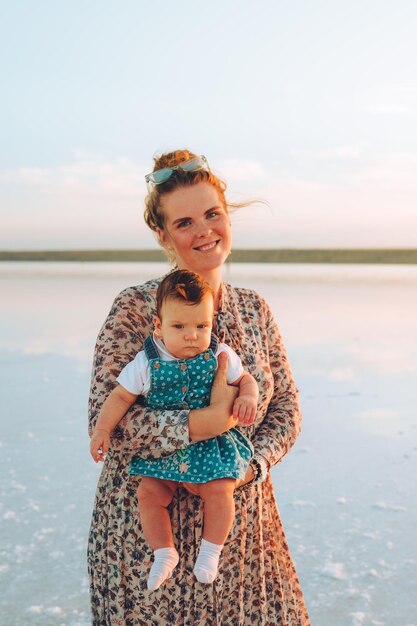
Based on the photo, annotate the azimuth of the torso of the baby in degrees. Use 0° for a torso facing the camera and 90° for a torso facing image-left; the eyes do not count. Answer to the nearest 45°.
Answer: approximately 0°

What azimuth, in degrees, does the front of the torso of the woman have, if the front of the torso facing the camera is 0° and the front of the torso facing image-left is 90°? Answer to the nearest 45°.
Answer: approximately 0°
